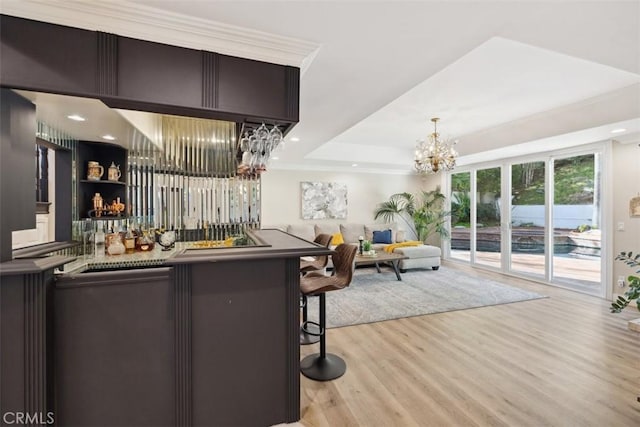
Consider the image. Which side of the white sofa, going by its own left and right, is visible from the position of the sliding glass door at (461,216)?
left

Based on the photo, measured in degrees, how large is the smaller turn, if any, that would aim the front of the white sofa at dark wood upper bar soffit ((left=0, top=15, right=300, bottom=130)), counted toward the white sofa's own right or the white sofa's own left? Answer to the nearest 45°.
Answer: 0° — it already faces it

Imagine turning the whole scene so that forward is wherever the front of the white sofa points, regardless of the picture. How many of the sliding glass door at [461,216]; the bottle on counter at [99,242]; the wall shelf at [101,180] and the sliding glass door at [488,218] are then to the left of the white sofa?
2

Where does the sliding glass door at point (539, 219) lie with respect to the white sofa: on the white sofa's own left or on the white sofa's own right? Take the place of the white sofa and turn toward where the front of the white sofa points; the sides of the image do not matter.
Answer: on the white sofa's own left

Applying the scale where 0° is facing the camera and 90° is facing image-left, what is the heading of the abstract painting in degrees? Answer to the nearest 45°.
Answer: approximately 0°

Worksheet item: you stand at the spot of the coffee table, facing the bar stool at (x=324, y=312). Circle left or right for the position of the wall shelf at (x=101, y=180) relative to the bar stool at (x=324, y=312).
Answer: right

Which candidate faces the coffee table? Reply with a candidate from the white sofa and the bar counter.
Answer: the white sofa

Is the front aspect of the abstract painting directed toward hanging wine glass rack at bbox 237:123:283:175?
yes

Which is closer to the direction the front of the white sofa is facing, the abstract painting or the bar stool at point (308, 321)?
the bar stool
